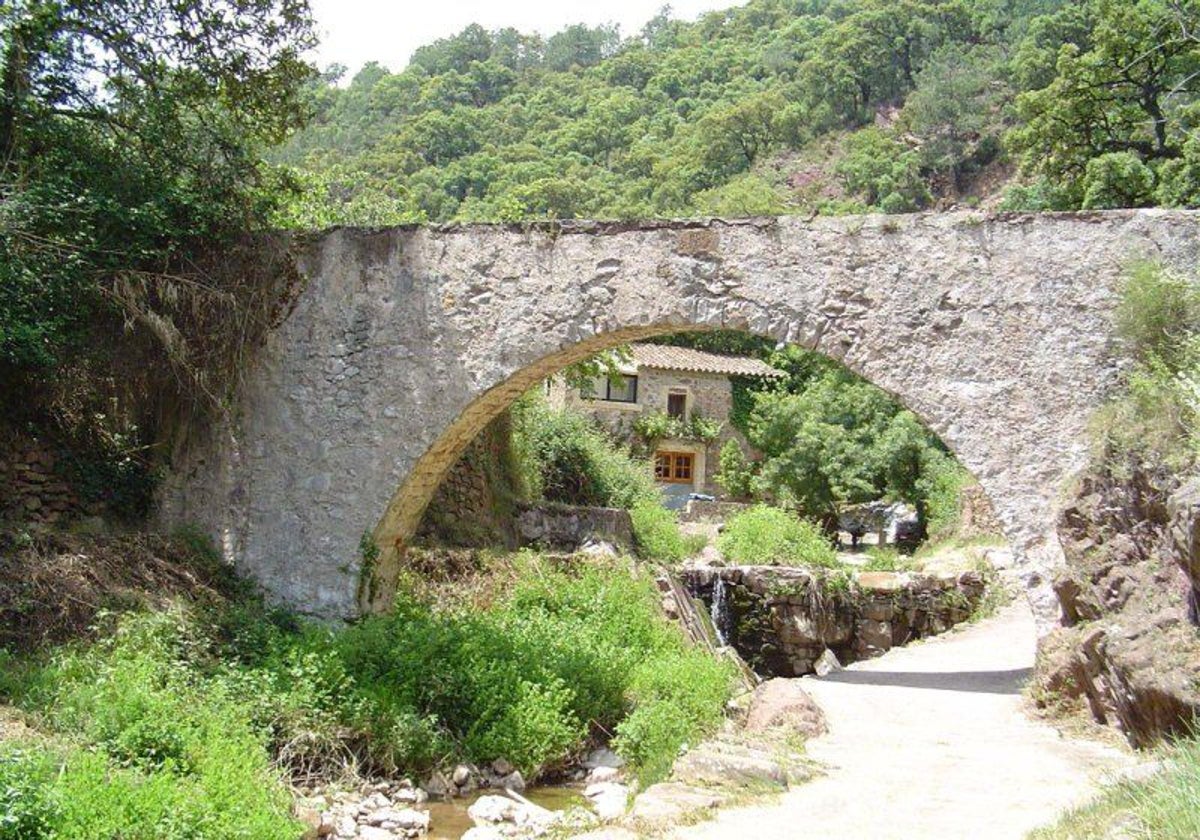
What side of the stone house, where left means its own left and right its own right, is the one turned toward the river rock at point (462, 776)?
front

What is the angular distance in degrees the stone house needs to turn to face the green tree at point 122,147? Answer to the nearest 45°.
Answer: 0° — it already faces it

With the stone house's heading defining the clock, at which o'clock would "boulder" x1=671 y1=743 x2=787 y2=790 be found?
The boulder is roughly at 12 o'clock from the stone house.

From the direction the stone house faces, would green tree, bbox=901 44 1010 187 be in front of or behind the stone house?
behind

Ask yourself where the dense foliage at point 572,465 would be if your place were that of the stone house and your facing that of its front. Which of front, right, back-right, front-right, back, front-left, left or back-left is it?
front

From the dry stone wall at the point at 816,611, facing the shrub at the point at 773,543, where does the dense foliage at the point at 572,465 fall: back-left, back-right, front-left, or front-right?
front-left

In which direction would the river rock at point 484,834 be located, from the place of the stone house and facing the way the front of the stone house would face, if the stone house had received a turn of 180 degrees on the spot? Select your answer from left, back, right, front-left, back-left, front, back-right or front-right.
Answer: back

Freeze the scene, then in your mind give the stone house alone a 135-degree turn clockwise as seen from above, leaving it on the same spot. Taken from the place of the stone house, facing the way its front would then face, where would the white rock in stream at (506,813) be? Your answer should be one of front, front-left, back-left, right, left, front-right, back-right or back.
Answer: back-left

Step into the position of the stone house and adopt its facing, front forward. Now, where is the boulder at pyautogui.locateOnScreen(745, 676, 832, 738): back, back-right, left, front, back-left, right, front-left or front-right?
front

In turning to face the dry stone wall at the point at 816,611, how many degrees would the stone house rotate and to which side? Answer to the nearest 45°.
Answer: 0° — it already faces it

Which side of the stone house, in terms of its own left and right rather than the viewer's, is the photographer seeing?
front

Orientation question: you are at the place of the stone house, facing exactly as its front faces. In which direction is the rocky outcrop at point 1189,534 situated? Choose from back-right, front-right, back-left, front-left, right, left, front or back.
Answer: front

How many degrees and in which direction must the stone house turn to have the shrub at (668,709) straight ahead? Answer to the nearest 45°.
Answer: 0° — it already faces it

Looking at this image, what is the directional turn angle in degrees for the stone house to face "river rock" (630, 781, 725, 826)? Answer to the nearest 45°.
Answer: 0° — it already faces it

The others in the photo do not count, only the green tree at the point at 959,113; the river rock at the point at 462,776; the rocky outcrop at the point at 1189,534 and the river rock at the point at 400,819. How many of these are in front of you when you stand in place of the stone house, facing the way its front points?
3

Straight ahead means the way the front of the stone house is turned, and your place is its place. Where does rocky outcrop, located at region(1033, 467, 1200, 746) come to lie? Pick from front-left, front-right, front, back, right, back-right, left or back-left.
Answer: front

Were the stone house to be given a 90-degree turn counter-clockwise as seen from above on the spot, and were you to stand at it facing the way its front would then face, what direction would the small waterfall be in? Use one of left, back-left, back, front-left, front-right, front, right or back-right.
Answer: right

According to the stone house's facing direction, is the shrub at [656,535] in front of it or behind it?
in front

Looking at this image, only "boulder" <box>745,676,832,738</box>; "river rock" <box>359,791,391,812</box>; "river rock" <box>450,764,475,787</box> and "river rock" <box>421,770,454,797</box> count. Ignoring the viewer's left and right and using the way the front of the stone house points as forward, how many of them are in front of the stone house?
4

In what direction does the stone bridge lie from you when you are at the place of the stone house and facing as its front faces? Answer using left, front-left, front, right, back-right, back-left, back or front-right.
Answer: front
